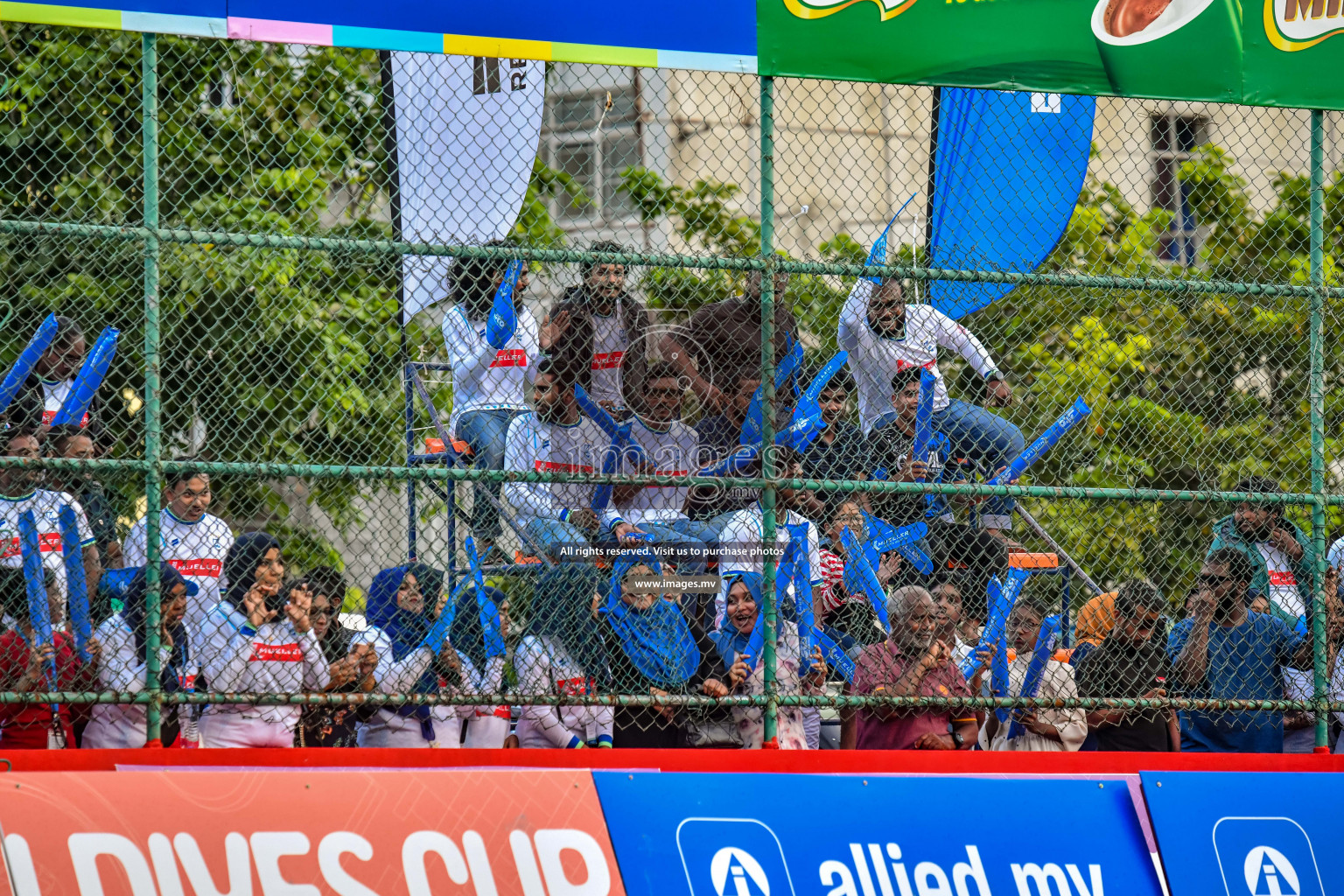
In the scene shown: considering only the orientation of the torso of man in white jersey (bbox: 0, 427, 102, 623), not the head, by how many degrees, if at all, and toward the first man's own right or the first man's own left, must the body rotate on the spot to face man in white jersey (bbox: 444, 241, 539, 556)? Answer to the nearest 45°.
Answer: approximately 90° to the first man's own left

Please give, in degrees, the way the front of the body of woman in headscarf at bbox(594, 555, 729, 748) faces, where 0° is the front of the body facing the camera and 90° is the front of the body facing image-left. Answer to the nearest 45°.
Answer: approximately 0°

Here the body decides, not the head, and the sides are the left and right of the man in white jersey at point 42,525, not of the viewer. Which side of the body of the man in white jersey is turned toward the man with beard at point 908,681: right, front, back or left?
left

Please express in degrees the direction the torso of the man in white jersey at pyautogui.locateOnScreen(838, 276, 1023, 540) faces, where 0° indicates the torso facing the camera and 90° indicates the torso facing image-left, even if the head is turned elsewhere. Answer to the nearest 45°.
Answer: approximately 0°
